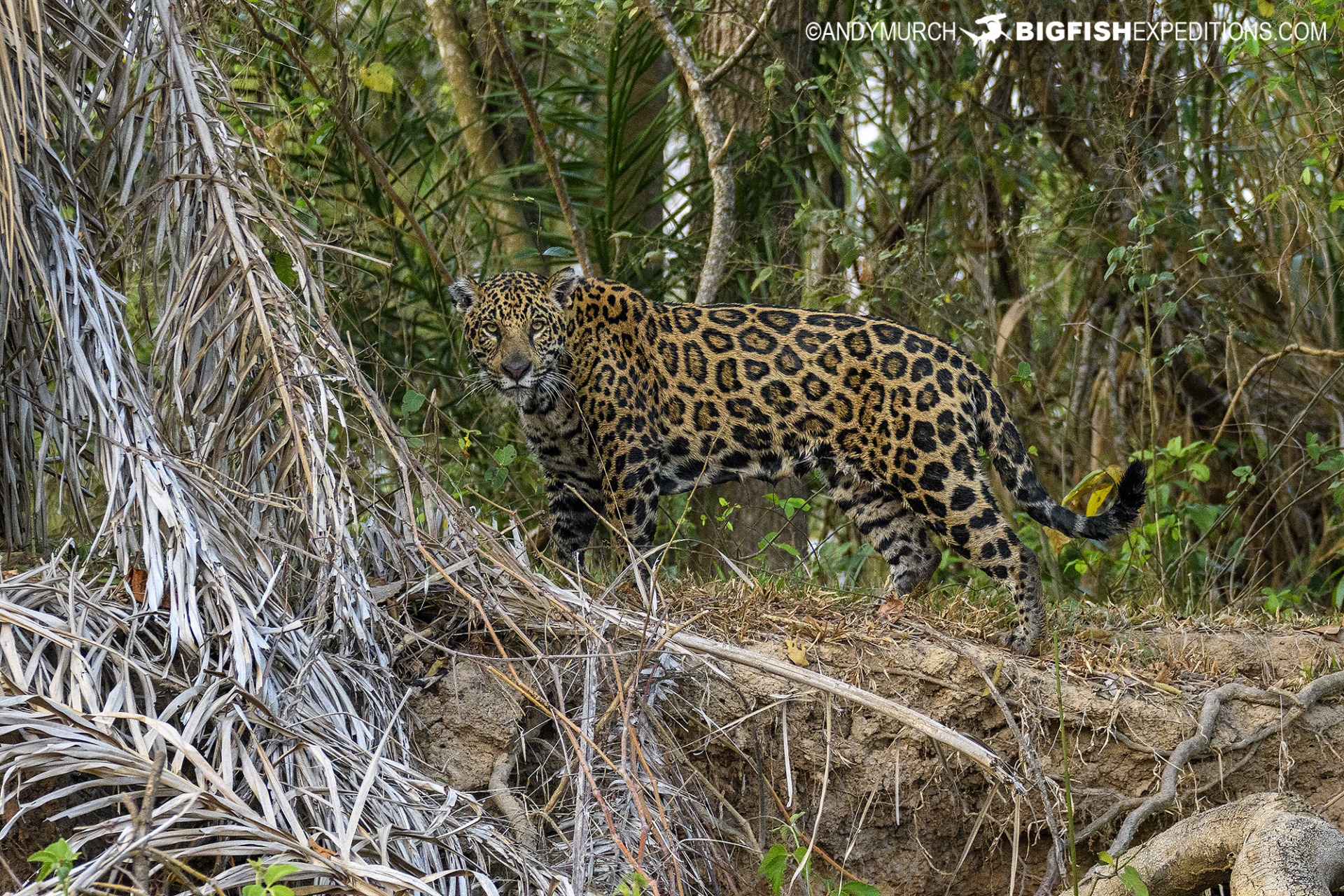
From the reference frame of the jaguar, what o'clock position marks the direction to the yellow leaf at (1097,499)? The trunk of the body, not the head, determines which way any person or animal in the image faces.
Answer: The yellow leaf is roughly at 5 o'clock from the jaguar.

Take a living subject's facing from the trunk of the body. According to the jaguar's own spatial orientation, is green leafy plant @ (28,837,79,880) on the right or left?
on its left

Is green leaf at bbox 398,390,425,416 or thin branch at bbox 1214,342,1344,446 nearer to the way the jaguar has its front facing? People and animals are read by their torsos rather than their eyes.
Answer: the green leaf

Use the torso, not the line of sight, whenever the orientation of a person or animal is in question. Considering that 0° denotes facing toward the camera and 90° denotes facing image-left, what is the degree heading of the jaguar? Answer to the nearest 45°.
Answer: approximately 90°

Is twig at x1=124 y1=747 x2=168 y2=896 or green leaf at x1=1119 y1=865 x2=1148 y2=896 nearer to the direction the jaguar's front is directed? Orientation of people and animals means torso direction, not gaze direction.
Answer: the twig

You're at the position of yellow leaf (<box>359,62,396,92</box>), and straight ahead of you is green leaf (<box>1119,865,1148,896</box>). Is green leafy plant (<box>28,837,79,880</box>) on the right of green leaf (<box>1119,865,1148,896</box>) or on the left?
right
